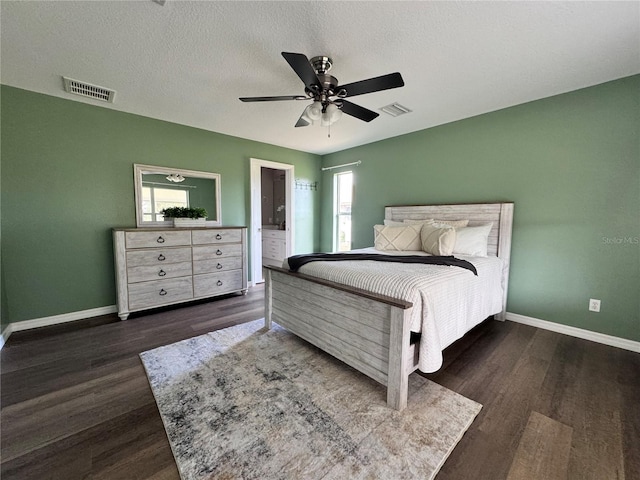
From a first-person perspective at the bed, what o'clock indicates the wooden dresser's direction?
The wooden dresser is roughly at 2 o'clock from the bed.

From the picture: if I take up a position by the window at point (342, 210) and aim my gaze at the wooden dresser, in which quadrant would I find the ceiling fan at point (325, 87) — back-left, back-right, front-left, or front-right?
front-left

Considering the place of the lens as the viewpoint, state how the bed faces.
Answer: facing the viewer and to the left of the viewer

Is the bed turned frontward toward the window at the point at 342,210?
no

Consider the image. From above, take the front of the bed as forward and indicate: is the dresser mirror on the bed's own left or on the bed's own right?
on the bed's own right
